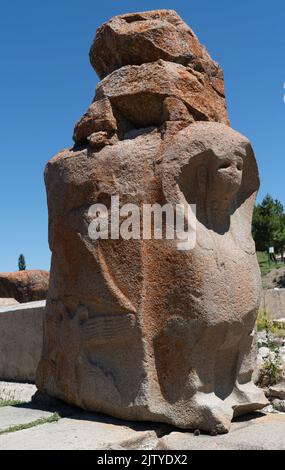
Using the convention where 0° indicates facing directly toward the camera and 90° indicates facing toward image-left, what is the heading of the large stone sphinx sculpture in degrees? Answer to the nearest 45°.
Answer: approximately 315°

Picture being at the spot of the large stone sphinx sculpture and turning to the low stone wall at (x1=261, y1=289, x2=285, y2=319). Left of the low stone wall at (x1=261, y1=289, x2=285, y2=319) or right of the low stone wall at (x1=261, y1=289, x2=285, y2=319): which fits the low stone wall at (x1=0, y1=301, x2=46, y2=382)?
left

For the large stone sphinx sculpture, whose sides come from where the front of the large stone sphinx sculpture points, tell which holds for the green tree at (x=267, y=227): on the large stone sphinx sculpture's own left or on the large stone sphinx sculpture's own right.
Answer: on the large stone sphinx sculpture's own left

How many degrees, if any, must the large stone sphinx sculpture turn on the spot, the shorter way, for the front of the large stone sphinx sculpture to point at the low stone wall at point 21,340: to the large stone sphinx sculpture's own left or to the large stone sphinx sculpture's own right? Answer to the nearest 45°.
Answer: approximately 180°
